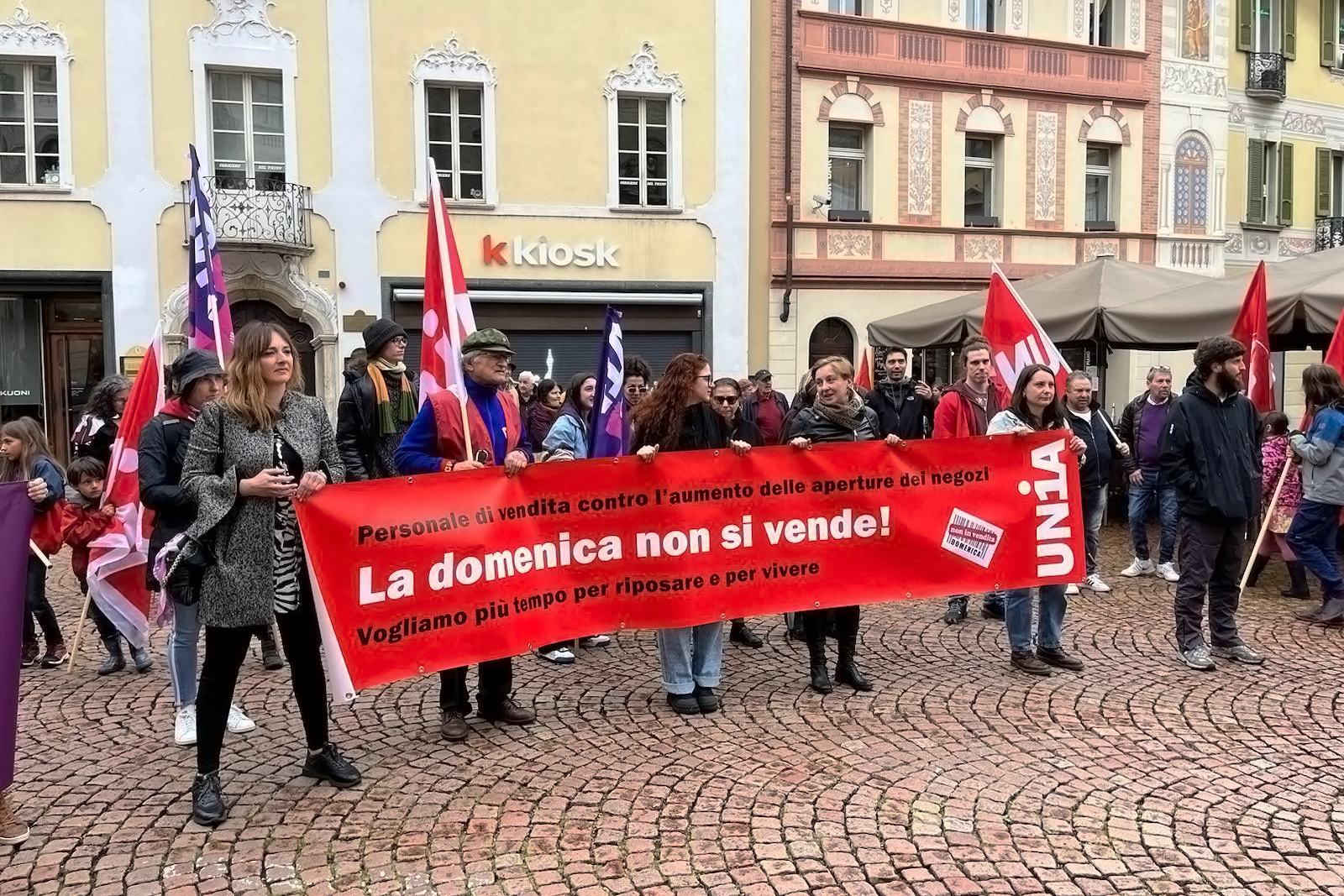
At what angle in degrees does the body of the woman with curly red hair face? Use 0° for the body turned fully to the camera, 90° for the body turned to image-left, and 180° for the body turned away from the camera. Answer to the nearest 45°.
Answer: approximately 0°

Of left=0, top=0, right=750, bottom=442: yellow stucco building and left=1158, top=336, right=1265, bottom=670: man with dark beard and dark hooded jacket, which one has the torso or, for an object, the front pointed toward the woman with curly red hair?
the yellow stucco building

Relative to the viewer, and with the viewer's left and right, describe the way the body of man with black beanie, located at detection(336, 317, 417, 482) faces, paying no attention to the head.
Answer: facing the viewer and to the right of the viewer

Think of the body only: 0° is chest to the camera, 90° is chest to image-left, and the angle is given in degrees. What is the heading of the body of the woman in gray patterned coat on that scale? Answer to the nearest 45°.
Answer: approximately 315°

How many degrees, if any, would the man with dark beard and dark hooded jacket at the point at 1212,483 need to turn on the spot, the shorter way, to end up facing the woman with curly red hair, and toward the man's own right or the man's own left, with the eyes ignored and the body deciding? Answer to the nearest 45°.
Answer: approximately 90° to the man's own right

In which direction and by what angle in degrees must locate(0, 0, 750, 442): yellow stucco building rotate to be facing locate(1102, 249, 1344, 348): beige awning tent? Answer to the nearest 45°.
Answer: approximately 45° to its left

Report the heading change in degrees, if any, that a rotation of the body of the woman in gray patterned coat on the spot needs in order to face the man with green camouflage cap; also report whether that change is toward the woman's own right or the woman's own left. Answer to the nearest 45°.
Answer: approximately 90° to the woman's own left

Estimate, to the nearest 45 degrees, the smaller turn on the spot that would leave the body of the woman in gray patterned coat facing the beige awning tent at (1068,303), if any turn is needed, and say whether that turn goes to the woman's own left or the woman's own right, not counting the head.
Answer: approximately 90° to the woman's own left

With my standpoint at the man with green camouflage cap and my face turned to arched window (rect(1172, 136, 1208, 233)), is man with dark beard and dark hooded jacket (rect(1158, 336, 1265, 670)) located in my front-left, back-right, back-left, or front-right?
front-right

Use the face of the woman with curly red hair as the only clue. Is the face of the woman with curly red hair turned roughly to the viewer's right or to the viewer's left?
to the viewer's right

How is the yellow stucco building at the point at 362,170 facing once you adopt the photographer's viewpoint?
facing the viewer

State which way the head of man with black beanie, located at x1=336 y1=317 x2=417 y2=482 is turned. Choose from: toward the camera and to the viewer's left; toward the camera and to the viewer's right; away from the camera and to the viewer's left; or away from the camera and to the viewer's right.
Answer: toward the camera and to the viewer's right

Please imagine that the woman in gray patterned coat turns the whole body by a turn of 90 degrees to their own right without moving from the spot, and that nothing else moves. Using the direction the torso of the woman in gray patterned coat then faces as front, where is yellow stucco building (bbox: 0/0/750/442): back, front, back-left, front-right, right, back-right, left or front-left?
back-right

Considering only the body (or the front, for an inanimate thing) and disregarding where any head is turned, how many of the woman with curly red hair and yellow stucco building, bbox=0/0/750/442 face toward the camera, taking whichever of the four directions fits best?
2

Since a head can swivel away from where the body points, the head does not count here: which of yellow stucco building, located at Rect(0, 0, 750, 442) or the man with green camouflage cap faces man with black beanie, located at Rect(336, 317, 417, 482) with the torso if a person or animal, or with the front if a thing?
the yellow stucco building
